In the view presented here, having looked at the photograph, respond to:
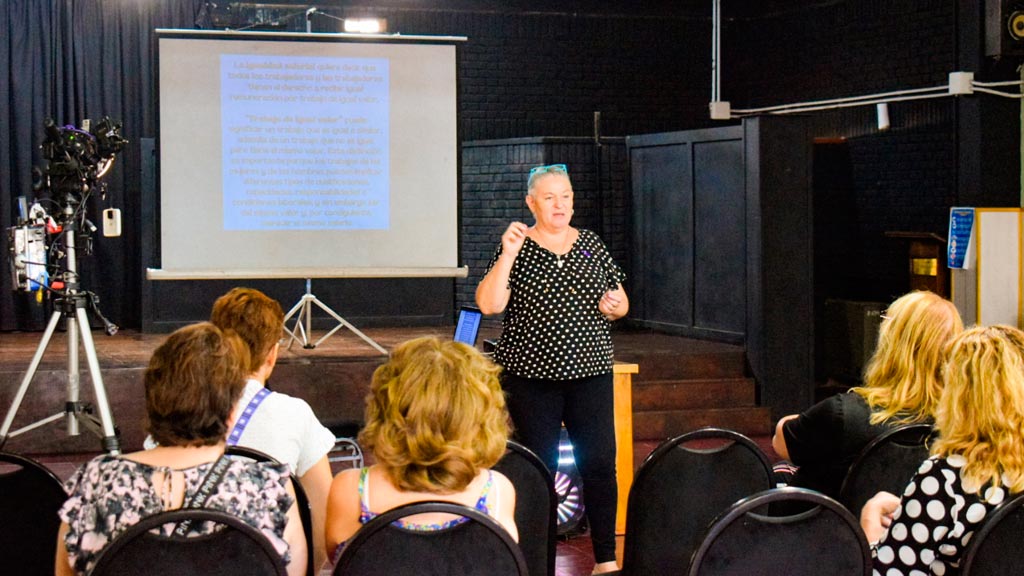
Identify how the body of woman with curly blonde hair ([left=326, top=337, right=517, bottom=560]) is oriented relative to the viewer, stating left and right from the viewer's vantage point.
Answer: facing away from the viewer

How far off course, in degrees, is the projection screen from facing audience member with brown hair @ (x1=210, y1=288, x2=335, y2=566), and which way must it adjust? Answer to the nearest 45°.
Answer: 0° — it already faces them

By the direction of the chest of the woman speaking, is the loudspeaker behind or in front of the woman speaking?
behind

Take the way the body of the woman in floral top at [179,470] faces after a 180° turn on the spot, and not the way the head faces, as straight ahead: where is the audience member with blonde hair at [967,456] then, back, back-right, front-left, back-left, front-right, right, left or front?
left

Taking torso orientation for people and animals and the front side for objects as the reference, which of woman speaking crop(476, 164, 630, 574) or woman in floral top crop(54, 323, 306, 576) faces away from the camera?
the woman in floral top

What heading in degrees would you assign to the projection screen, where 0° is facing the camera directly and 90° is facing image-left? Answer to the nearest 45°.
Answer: approximately 0°

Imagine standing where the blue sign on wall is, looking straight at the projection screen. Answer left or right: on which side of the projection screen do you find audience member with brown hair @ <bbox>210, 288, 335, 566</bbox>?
left

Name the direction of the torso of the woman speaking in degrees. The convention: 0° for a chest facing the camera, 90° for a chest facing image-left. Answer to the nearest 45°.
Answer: approximately 0°

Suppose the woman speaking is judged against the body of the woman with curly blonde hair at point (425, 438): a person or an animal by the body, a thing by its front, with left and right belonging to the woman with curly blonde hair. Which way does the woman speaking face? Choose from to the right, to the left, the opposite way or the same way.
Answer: the opposite way
